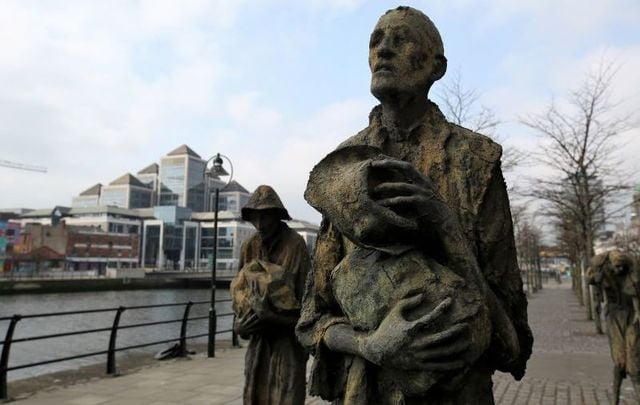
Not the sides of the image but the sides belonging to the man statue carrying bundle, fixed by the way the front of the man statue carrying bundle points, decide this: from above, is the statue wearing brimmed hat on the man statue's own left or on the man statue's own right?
on the man statue's own right

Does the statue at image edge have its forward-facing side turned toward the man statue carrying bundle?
yes

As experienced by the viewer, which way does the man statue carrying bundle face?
facing the viewer and to the left of the viewer

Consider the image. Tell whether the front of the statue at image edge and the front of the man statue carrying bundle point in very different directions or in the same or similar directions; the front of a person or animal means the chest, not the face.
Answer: same or similar directions

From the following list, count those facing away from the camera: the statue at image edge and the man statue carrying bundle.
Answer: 0

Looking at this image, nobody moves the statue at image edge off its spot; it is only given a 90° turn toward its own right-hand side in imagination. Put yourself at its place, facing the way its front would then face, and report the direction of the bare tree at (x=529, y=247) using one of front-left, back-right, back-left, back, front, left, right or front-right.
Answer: right

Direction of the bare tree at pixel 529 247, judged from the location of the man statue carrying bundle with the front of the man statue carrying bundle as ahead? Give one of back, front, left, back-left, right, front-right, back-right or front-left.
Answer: back-right

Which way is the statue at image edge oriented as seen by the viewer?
toward the camera

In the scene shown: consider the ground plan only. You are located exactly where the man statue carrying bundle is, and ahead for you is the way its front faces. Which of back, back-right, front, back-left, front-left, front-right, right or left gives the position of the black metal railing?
right

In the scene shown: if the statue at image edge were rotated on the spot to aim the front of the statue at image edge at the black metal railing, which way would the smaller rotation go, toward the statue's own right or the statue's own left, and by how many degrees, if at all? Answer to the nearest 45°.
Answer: approximately 90° to the statue's own right

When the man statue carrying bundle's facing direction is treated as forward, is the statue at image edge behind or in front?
behind
